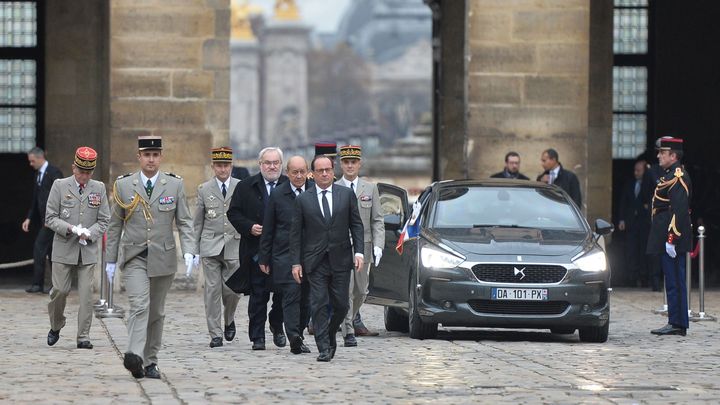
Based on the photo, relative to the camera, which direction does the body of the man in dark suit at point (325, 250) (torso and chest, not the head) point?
toward the camera

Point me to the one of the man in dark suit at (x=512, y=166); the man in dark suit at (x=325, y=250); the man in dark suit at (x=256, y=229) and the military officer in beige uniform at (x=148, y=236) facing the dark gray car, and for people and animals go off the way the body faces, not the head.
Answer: the man in dark suit at (x=512, y=166)

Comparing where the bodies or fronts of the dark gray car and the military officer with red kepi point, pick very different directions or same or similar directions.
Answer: same or similar directions

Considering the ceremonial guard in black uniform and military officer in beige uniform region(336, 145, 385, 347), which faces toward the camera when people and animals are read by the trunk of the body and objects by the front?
the military officer in beige uniform

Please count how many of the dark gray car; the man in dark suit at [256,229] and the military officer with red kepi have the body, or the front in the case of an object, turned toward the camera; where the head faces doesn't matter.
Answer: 3

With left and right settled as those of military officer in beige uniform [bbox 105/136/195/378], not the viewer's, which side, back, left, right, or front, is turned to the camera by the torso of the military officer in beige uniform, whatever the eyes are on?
front

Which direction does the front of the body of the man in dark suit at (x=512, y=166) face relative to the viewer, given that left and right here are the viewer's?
facing the viewer

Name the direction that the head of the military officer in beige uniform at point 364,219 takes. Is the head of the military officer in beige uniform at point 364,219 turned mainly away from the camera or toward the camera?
toward the camera

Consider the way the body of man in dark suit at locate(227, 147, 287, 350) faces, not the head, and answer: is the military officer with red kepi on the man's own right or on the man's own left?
on the man's own right

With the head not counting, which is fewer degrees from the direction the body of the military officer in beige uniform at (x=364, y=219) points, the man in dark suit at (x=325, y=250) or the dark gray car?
the man in dark suit

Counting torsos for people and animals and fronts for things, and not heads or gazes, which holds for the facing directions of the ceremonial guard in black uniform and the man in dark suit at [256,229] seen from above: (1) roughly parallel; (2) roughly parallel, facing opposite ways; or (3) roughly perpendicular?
roughly perpendicular

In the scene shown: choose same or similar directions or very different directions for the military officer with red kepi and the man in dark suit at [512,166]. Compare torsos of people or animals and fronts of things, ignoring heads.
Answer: same or similar directions
